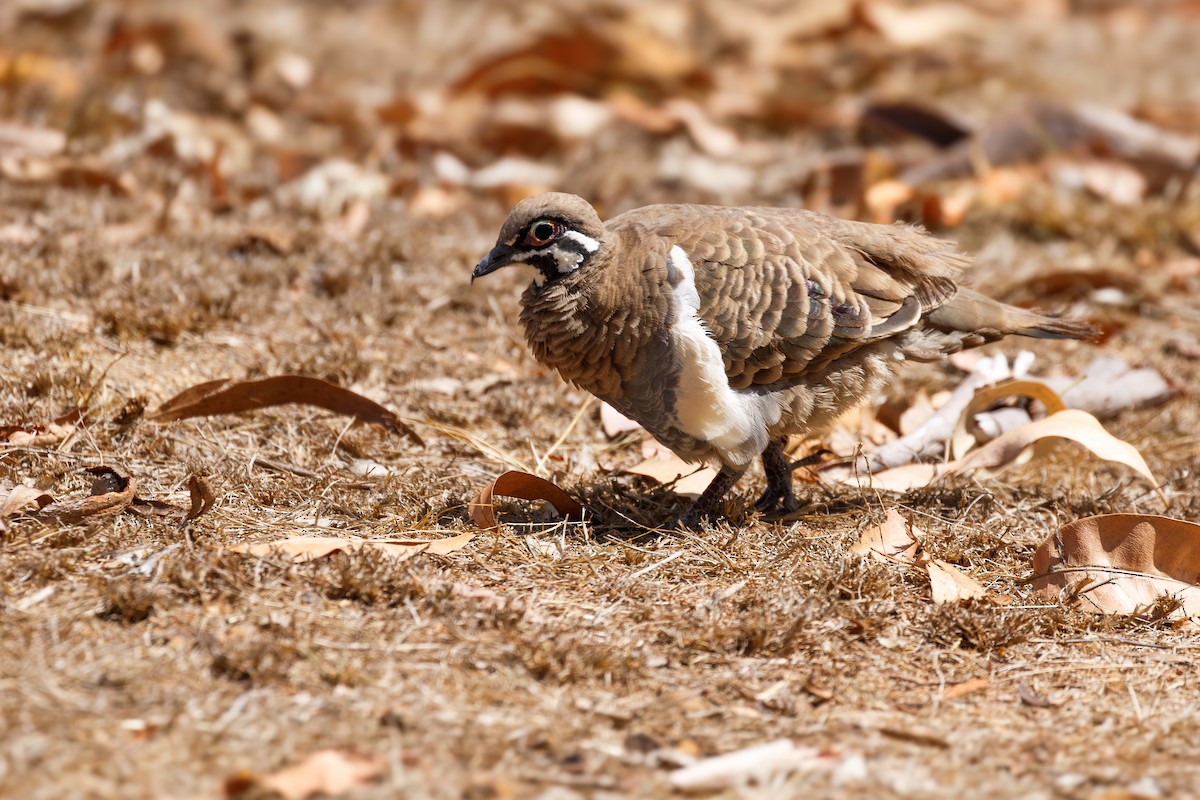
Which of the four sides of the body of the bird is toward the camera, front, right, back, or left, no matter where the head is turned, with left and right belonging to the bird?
left

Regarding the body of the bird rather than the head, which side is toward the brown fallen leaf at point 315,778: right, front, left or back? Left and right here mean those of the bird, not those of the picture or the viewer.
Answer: left

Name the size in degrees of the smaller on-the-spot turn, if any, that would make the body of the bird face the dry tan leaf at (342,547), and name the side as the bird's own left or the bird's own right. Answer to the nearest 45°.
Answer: approximately 45° to the bird's own left

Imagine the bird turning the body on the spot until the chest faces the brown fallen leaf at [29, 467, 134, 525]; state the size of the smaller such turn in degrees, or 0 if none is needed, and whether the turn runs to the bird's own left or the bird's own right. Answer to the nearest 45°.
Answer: approximately 45° to the bird's own left

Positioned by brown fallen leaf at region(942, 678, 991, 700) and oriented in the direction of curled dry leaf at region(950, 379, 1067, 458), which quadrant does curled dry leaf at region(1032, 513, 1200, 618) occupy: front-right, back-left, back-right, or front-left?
front-right

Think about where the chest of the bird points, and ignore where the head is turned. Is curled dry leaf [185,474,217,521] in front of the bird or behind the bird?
in front

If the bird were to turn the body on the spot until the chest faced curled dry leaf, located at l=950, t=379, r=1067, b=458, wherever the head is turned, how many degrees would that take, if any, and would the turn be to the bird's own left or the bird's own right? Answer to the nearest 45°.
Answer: approximately 135° to the bird's own right

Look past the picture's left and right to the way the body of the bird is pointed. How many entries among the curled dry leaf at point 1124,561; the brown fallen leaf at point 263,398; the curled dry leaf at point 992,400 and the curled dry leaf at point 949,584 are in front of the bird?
1

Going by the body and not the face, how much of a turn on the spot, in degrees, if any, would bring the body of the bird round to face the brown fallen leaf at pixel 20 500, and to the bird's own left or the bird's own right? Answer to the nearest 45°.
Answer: approximately 45° to the bird's own left

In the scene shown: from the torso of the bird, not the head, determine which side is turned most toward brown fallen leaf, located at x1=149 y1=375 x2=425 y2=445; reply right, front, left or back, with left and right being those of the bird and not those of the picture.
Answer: front

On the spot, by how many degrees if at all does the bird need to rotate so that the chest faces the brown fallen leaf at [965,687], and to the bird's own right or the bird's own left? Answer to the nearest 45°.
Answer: approximately 135° to the bird's own left

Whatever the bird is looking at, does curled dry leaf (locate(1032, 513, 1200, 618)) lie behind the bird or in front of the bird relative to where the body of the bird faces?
behind

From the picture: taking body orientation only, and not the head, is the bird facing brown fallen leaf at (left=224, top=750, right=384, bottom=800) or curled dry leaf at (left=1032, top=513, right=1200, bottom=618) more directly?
the brown fallen leaf

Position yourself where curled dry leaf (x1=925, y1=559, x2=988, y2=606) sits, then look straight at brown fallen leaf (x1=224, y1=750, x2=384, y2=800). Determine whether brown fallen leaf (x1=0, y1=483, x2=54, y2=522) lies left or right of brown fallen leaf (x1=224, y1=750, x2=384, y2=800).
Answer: right
